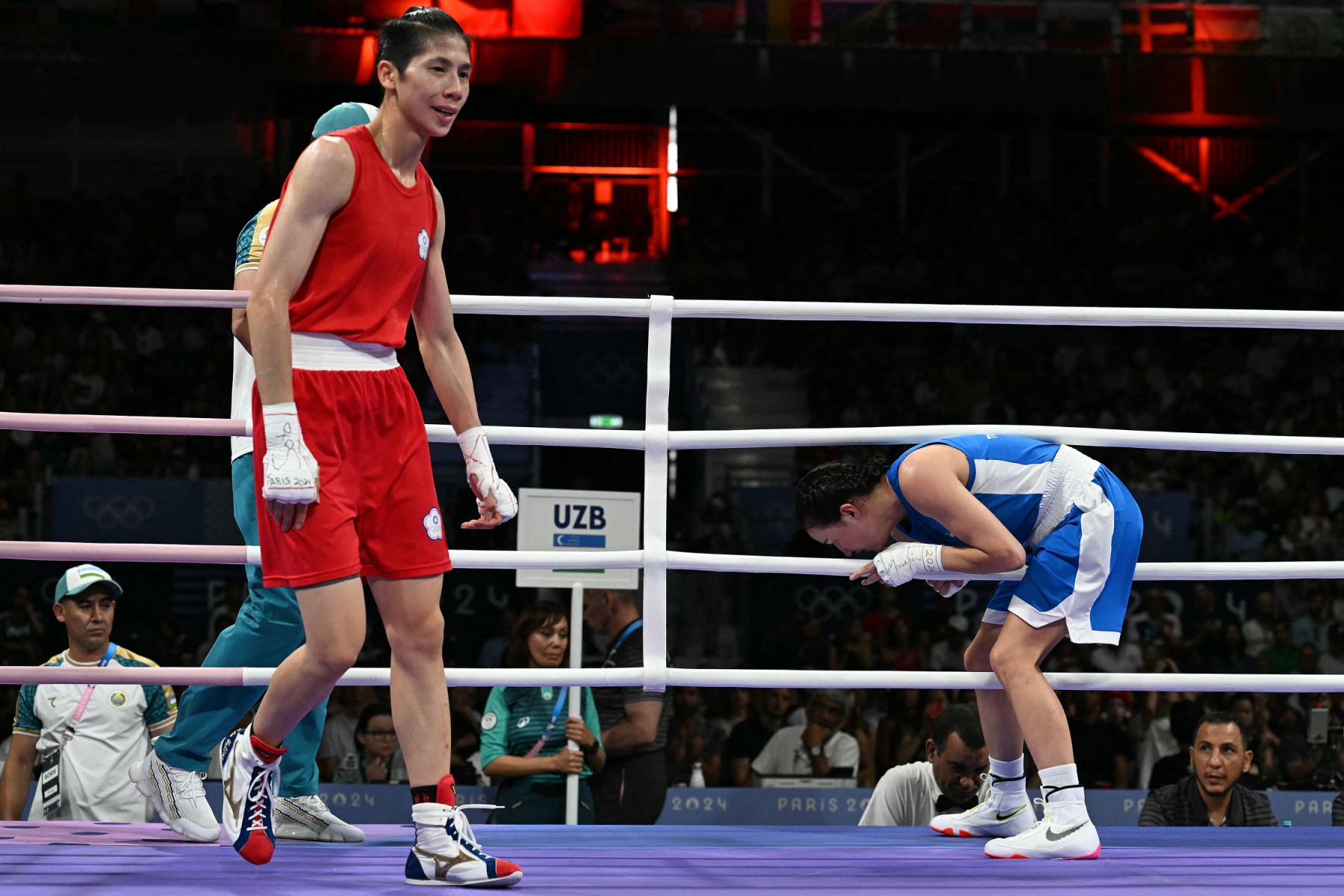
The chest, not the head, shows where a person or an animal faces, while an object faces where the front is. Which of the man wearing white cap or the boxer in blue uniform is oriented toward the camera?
the man wearing white cap

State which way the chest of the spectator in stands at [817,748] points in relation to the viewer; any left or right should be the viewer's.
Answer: facing the viewer

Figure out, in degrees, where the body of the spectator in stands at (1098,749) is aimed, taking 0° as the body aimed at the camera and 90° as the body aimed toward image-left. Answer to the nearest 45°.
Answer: approximately 0°

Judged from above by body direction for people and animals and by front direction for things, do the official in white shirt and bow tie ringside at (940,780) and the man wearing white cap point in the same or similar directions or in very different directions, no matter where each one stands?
same or similar directions

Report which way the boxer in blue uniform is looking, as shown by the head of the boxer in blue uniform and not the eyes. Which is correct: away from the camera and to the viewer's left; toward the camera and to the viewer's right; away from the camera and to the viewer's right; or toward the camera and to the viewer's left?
toward the camera and to the viewer's left

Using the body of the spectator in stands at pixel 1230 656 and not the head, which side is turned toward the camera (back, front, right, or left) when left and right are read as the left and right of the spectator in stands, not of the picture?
front

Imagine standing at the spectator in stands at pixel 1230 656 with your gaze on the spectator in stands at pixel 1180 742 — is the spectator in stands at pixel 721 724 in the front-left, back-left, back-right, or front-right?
front-right

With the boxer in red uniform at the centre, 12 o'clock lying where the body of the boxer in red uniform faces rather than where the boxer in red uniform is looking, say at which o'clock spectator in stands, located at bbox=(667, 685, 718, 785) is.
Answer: The spectator in stands is roughly at 8 o'clock from the boxer in red uniform.

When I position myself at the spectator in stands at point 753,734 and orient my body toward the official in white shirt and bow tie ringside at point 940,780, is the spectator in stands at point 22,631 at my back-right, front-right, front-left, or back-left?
back-right

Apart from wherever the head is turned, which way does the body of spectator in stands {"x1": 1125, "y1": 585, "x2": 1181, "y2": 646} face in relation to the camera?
toward the camera

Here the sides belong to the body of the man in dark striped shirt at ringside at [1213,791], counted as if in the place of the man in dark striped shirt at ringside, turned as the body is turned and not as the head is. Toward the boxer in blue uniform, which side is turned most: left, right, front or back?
front

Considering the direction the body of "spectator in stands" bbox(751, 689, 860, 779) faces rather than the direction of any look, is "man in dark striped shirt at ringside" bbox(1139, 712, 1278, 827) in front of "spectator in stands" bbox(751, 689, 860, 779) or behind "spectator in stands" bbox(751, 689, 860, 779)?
in front

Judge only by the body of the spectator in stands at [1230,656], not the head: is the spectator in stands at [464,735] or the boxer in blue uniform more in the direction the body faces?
the boxer in blue uniform

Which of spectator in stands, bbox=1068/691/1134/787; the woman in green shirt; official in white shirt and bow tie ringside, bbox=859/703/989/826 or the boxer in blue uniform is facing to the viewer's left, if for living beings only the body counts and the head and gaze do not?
the boxer in blue uniform

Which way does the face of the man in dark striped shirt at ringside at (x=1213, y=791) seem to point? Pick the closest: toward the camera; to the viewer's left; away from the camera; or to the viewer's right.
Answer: toward the camera

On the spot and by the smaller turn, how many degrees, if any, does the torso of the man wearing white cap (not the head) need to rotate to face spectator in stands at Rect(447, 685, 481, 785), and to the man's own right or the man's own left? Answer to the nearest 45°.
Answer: approximately 135° to the man's own left

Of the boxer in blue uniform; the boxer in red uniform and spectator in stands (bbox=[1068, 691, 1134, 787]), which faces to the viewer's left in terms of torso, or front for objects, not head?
the boxer in blue uniform

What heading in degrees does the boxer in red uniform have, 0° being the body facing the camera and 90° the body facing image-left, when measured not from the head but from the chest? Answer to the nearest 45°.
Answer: approximately 315°
